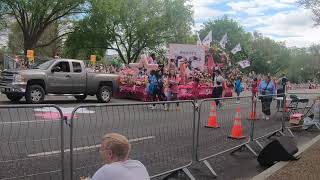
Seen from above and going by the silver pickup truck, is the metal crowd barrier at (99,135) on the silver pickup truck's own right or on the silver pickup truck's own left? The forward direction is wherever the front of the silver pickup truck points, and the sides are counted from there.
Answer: on the silver pickup truck's own left

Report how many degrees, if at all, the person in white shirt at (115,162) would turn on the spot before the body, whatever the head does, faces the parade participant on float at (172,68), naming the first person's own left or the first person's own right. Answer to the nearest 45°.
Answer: approximately 45° to the first person's own right

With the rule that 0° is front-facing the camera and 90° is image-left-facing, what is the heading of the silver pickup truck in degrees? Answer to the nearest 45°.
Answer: approximately 45°

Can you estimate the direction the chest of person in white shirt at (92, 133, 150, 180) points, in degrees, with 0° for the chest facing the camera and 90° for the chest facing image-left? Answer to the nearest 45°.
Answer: approximately 135°

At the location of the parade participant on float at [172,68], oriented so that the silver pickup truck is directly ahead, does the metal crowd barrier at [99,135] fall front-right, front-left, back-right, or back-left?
front-left

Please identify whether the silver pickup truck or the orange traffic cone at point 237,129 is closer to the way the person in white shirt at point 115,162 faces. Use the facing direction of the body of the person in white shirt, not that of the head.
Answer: the silver pickup truck

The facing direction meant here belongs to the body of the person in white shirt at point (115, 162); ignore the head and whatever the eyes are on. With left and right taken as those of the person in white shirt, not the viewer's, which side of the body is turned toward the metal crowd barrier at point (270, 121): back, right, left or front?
right

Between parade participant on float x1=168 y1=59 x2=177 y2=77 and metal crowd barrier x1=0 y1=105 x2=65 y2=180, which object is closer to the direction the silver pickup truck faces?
the metal crowd barrier

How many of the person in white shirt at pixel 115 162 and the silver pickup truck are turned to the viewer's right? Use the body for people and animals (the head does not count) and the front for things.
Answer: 0

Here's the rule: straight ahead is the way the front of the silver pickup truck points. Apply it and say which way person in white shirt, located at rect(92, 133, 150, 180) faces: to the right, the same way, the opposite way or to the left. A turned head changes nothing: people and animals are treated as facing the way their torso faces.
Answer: to the right

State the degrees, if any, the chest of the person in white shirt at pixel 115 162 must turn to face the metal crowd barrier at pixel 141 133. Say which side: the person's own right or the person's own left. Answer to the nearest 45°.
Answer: approximately 45° to the person's own right
